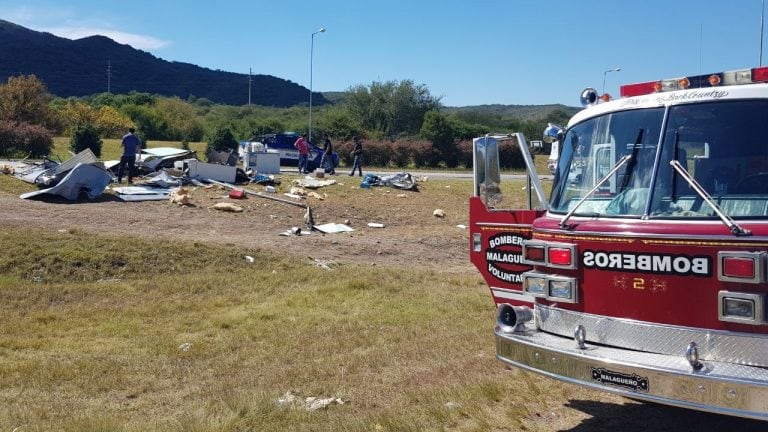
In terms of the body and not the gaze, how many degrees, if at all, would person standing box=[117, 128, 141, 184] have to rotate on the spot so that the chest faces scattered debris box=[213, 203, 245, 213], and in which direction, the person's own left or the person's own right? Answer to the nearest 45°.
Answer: approximately 135° to the person's own right
